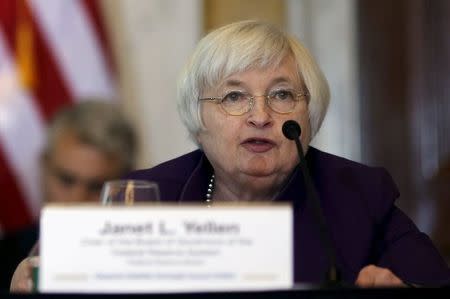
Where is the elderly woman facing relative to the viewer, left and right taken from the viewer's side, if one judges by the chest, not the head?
facing the viewer

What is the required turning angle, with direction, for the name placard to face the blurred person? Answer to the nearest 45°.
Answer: approximately 180°

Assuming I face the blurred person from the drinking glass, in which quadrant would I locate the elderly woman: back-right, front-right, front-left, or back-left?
front-right

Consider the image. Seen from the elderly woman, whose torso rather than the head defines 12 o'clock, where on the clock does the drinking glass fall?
The drinking glass is roughly at 1 o'clock from the elderly woman.

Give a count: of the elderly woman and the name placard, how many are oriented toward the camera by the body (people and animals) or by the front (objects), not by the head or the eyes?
2

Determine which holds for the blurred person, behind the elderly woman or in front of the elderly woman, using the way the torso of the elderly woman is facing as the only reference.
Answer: behind

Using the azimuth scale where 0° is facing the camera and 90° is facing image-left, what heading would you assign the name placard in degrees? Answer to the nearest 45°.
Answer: approximately 0°

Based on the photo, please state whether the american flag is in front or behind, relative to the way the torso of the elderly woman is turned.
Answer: behind

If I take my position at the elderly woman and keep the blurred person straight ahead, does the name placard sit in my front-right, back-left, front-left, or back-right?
back-left

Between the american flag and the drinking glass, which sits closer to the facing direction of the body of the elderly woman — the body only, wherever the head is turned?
the drinking glass
